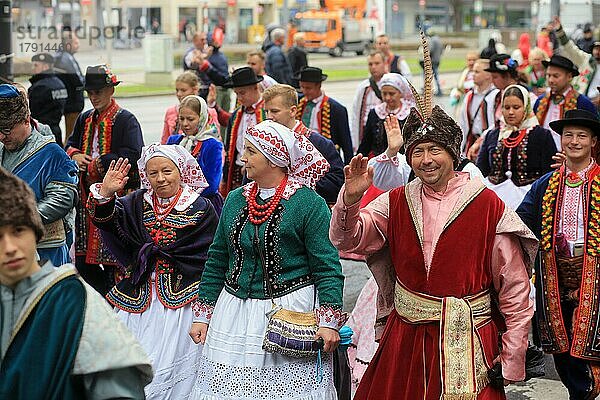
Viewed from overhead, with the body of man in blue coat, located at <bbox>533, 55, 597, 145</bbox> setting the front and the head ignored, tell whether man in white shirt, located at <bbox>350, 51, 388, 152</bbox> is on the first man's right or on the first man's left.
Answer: on the first man's right

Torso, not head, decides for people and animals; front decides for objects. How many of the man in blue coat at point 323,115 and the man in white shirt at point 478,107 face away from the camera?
0

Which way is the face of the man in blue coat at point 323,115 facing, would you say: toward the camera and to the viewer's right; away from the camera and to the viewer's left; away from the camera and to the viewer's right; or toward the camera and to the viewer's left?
toward the camera and to the viewer's left

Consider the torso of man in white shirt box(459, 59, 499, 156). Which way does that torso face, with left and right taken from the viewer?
facing the viewer and to the left of the viewer

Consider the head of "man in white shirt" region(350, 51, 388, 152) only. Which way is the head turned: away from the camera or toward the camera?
toward the camera

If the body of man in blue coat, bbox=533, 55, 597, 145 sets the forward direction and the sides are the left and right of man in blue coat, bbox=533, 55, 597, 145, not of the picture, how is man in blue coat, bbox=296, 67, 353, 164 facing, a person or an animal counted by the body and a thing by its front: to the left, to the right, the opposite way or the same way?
the same way

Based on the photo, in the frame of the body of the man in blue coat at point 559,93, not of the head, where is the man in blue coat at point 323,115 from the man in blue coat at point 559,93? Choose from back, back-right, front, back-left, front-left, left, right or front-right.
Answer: front-right

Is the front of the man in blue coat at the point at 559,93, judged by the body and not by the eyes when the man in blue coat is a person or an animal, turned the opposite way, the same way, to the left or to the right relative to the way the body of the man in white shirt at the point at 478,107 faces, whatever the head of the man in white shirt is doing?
the same way

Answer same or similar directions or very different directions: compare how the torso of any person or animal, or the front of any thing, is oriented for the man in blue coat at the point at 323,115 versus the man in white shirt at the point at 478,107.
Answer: same or similar directions

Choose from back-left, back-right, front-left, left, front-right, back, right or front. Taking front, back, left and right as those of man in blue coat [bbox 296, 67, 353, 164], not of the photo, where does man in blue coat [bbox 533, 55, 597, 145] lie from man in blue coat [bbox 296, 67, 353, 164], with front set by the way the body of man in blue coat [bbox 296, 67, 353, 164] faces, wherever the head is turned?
back-left

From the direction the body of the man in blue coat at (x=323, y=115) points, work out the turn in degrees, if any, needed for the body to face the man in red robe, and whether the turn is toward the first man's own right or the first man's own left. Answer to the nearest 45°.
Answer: approximately 45° to the first man's own left

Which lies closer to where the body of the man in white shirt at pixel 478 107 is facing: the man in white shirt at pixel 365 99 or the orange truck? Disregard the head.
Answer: the man in white shirt

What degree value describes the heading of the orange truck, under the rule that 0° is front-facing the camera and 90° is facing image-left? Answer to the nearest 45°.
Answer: approximately 45°
